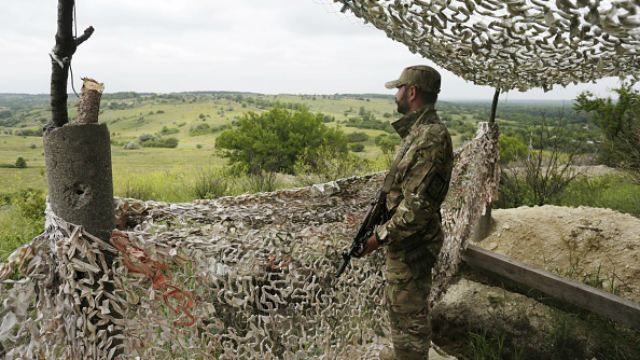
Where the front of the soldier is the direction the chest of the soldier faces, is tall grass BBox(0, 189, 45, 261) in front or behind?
in front

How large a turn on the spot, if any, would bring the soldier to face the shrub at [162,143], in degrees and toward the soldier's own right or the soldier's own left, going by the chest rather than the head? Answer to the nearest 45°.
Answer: approximately 45° to the soldier's own right

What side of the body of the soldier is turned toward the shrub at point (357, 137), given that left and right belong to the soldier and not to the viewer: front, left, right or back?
right

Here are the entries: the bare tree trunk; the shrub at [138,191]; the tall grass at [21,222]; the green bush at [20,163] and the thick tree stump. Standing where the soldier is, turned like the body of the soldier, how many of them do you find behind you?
0

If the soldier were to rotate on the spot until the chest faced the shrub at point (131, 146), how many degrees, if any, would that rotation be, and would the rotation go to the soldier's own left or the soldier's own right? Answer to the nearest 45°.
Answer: approximately 45° to the soldier's own right

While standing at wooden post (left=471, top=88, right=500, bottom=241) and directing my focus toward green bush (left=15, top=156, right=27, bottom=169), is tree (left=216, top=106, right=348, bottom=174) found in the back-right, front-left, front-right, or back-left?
front-right

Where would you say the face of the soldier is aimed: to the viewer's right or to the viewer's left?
to the viewer's left

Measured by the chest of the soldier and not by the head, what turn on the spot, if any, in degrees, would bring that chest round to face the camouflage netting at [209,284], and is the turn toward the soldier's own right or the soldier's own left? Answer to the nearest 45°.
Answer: approximately 45° to the soldier's own left

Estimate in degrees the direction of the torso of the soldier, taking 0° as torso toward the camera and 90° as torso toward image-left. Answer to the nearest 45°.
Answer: approximately 90°

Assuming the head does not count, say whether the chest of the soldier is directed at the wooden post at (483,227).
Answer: no

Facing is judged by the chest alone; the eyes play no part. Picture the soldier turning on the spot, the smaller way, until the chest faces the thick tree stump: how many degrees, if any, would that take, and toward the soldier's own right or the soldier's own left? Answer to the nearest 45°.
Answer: approximately 45° to the soldier's own left

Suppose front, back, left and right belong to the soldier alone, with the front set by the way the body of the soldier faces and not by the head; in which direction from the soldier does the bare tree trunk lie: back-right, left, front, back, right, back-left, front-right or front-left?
front-left

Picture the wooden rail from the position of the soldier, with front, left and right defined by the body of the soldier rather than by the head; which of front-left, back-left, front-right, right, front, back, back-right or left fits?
back-right

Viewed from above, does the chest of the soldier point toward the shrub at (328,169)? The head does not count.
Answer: no

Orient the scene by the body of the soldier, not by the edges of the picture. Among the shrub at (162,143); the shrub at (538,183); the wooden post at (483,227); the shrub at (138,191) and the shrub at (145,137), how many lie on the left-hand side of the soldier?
0

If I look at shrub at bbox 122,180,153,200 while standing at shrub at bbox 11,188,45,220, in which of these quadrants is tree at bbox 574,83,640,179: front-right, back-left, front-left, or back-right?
front-right

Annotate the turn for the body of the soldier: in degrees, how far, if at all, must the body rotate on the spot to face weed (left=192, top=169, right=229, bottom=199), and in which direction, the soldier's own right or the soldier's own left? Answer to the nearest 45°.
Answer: approximately 45° to the soldier's own right
